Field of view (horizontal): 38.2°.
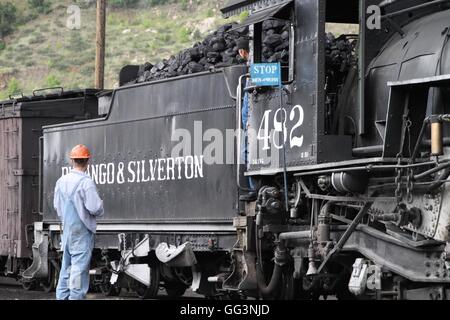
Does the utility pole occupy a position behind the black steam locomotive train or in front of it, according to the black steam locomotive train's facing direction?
behind

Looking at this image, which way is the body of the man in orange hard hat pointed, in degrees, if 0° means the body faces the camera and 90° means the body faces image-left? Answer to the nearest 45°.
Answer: approximately 225°

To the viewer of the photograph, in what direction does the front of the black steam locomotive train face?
facing the viewer and to the right of the viewer

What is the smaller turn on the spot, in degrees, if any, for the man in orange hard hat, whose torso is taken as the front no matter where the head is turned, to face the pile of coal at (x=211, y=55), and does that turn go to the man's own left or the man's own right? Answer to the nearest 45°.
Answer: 0° — they already face it

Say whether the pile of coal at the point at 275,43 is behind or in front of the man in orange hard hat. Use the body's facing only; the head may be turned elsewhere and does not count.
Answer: in front

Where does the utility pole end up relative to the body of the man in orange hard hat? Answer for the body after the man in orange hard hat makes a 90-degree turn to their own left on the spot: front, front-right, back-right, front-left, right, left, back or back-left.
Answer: front-right

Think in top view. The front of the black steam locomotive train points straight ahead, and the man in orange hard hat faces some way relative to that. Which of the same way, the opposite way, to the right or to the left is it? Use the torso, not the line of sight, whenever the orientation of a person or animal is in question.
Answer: to the left
